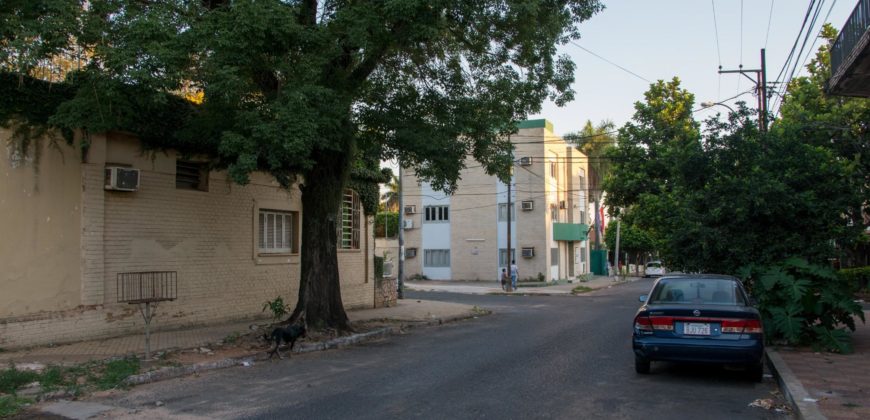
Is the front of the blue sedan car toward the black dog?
no

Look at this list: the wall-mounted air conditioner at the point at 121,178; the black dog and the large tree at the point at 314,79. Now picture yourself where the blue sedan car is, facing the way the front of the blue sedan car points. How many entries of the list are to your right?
0

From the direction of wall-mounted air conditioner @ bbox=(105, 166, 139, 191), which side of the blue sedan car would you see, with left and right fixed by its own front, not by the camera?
left

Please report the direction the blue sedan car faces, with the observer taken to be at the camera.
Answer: facing away from the viewer

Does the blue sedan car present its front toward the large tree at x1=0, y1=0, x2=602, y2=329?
no

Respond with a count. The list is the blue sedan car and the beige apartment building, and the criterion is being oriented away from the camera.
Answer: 1
